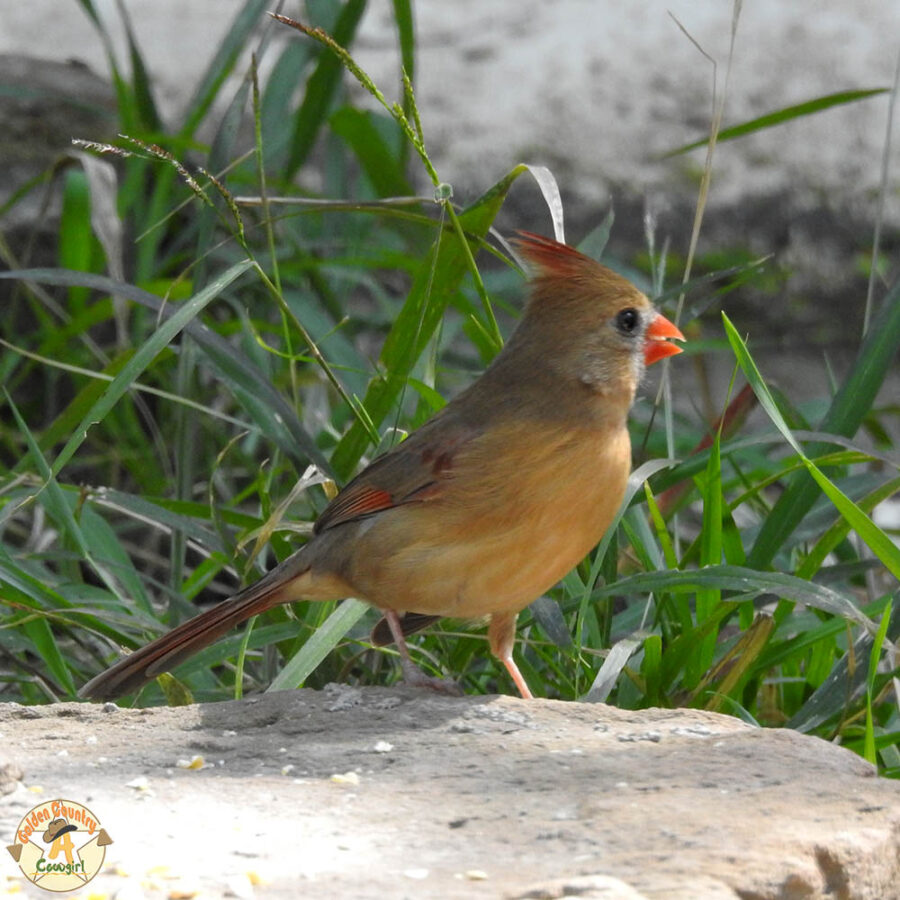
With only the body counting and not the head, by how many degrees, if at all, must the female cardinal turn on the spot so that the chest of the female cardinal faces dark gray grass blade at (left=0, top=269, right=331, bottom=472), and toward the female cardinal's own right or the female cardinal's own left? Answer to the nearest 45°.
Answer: approximately 135° to the female cardinal's own left

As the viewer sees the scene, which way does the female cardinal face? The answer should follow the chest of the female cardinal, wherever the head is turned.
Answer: to the viewer's right
